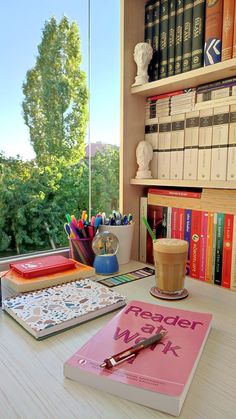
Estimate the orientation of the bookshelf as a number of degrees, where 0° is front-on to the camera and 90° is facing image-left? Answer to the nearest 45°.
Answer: approximately 45°

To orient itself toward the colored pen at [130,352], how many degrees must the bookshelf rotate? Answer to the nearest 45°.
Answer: approximately 45° to its left
